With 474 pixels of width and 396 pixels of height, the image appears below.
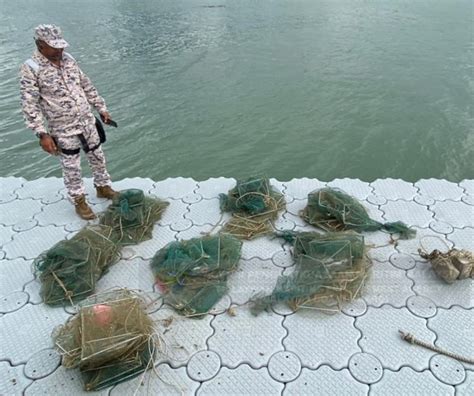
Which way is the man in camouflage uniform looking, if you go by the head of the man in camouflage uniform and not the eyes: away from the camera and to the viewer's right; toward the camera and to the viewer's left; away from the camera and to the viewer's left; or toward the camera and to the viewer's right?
toward the camera and to the viewer's right

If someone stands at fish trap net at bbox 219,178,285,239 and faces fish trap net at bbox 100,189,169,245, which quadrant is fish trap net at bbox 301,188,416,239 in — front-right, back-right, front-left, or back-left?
back-left

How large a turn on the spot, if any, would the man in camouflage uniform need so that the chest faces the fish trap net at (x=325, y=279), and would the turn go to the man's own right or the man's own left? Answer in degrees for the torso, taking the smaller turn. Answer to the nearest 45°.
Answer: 0° — they already face it

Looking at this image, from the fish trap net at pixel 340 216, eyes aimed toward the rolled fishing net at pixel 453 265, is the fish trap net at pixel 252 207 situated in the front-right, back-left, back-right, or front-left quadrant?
back-right

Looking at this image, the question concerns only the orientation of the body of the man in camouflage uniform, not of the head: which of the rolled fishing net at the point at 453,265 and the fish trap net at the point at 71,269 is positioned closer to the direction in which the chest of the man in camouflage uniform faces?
the rolled fishing net

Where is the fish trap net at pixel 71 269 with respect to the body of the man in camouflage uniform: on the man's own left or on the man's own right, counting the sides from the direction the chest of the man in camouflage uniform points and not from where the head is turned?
on the man's own right

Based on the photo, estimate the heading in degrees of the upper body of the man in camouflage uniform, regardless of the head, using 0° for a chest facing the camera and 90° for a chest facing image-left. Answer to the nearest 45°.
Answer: approximately 315°

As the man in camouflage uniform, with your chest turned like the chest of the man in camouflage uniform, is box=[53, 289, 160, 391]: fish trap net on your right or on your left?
on your right
